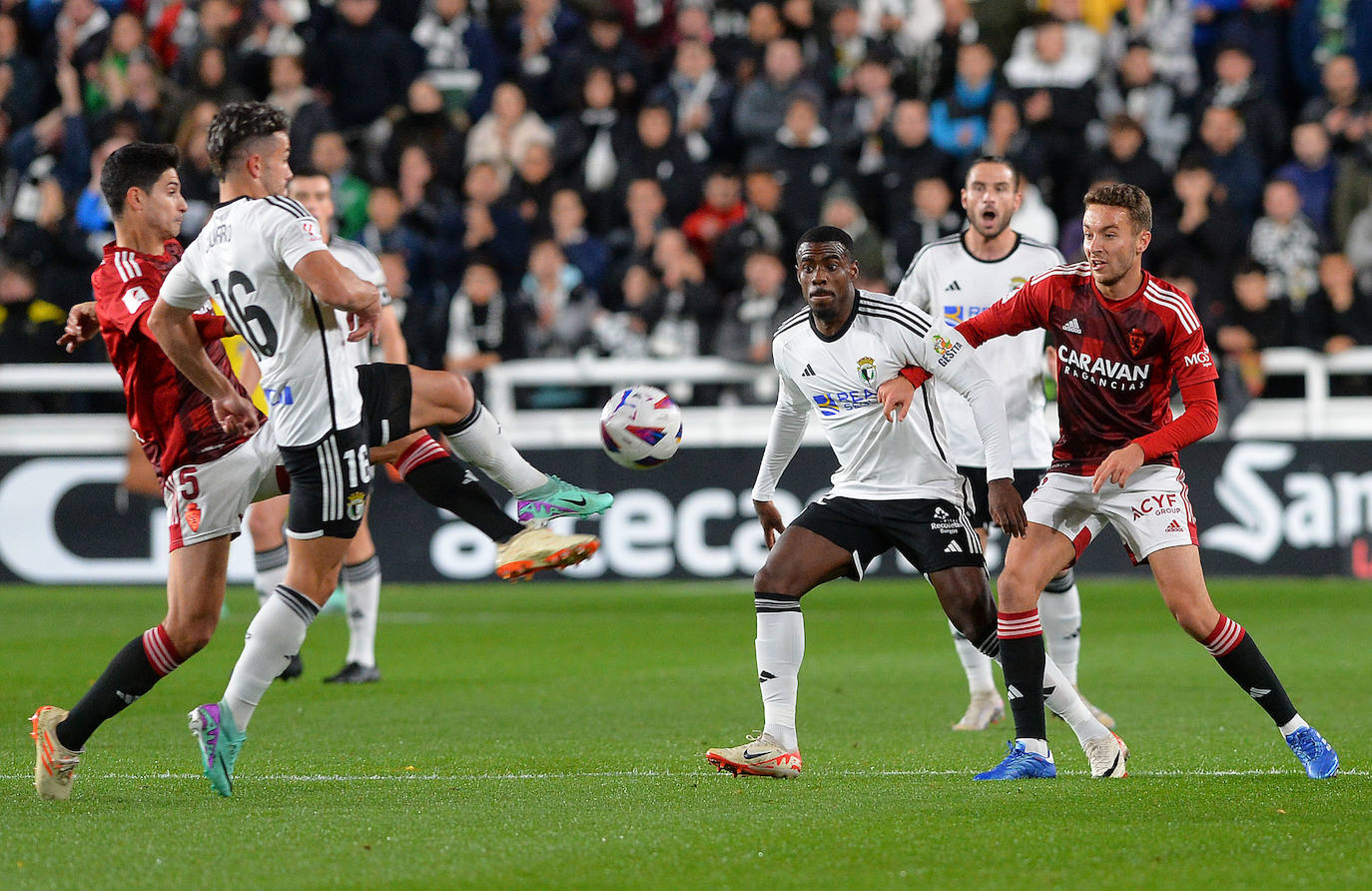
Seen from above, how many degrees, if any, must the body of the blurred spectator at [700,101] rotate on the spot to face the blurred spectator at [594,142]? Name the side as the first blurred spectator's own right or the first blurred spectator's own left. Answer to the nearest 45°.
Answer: approximately 90° to the first blurred spectator's own right

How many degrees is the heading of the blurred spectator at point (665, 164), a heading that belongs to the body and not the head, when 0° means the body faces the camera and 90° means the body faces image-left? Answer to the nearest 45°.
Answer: approximately 0°

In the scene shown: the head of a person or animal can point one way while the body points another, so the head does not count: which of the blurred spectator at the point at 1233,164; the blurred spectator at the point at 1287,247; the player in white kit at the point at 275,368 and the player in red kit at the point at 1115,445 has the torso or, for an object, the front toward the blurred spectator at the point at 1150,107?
the player in white kit

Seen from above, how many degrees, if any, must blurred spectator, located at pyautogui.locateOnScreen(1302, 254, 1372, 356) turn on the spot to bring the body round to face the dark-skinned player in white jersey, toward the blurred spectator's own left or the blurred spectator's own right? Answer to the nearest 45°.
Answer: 0° — they already face them

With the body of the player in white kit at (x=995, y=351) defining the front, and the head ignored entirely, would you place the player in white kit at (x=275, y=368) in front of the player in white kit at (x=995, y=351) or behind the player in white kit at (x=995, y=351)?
in front

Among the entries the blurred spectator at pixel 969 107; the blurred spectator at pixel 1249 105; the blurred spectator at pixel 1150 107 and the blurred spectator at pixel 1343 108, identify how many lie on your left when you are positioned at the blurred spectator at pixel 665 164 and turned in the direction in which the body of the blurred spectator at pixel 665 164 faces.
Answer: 4
